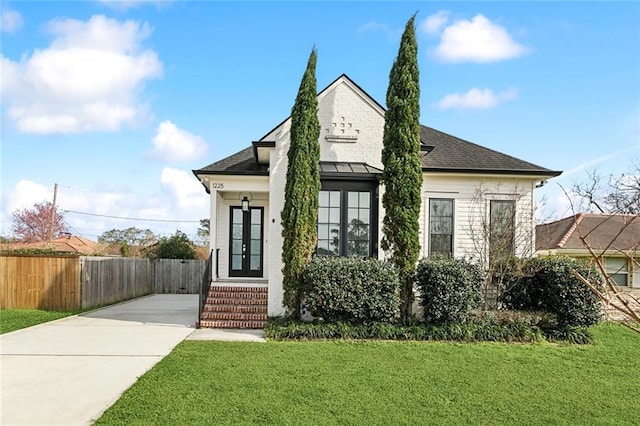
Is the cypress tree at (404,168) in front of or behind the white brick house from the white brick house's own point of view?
in front

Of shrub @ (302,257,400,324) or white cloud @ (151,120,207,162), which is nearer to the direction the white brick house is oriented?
the shrub

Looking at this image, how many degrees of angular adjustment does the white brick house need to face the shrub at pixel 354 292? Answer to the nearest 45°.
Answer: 0° — it already faces it

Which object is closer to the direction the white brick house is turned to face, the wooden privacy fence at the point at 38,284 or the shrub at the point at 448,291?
the shrub

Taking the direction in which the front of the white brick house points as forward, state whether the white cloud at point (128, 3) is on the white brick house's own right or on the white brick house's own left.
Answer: on the white brick house's own right

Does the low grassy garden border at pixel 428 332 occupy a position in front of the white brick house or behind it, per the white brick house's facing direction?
in front

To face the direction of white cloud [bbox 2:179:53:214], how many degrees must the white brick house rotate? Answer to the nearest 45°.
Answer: approximately 135° to its right

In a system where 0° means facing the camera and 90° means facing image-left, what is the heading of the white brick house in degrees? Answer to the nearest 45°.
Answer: approximately 0°
